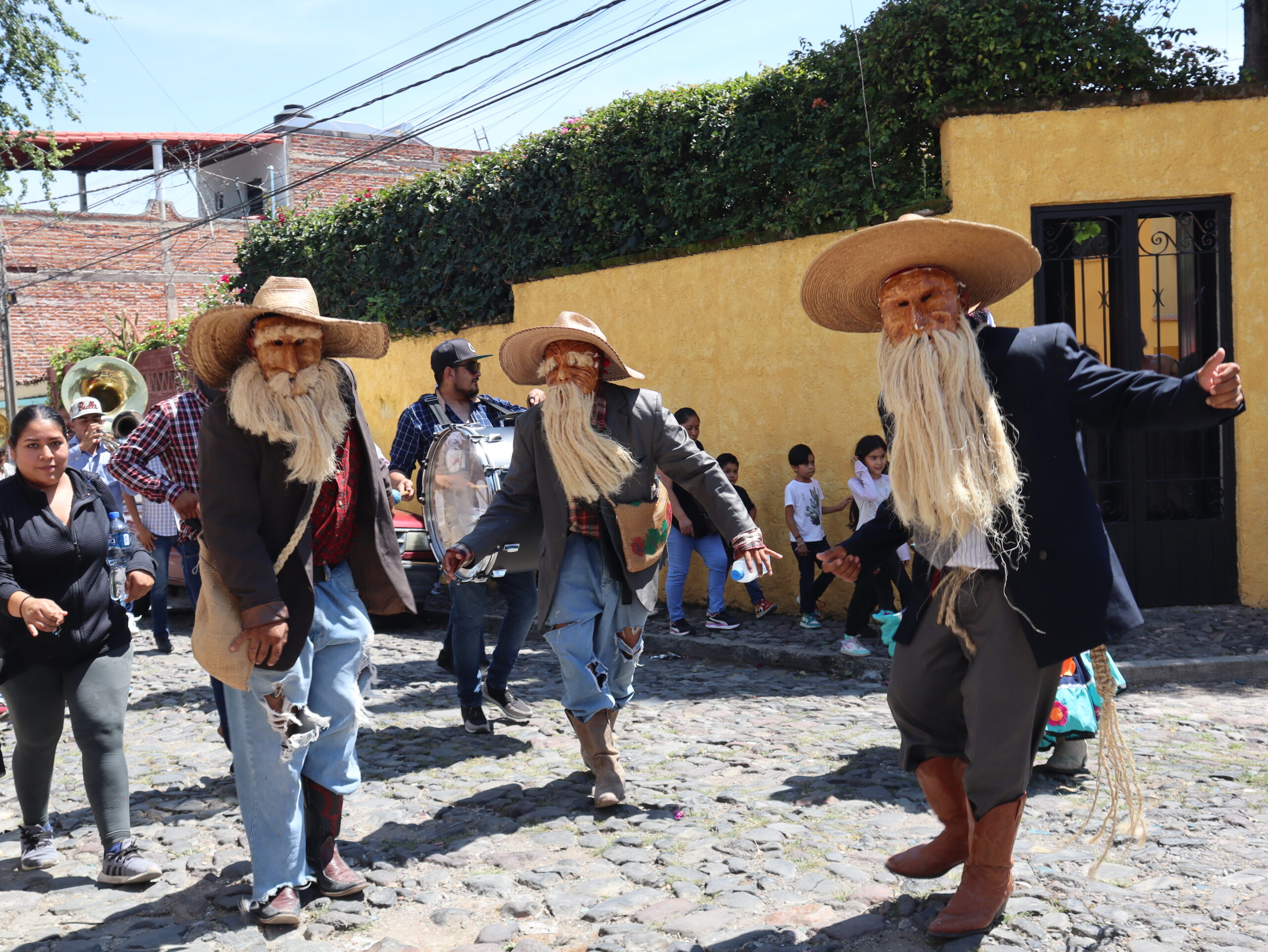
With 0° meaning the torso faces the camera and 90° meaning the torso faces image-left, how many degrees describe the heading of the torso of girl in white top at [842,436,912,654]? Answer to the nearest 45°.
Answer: approximately 315°

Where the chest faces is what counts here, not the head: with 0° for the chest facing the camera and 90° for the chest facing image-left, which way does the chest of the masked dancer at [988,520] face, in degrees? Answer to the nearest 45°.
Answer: approximately 45°

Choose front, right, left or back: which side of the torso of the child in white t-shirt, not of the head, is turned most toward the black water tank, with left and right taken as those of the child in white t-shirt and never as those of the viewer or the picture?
back

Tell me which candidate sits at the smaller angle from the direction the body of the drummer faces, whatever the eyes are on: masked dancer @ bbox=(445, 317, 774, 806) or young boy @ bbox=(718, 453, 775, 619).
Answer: the masked dancer

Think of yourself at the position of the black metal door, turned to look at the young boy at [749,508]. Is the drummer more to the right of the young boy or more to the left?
left

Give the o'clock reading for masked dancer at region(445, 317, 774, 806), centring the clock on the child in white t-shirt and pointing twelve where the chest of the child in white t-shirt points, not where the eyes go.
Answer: The masked dancer is roughly at 2 o'clock from the child in white t-shirt.

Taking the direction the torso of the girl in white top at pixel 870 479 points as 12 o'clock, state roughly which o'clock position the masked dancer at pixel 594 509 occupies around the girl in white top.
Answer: The masked dancer is roughly at 2 o'clock from the girl in white top.

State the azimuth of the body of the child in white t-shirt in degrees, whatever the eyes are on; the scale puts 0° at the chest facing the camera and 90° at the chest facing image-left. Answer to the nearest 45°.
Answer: approximately 315°
